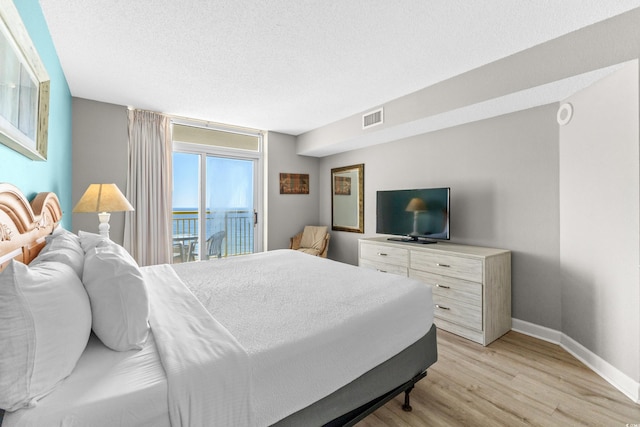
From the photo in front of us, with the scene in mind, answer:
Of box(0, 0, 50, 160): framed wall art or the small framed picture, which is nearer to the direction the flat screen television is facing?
the framed wall art

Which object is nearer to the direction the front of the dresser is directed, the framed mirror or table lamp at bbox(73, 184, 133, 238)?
the table lamp

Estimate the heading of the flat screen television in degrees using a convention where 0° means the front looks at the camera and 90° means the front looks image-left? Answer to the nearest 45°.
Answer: approximately 45°

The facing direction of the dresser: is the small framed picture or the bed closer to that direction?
the bed

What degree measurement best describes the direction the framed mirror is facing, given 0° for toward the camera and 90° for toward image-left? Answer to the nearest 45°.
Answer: approximately 45°

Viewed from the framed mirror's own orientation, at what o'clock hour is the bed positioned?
The bed is roughly at 11 o'clock from the framed mirror.

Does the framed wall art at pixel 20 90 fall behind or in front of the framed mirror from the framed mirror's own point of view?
in front

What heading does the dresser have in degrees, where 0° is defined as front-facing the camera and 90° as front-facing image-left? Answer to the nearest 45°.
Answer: approximately 45°

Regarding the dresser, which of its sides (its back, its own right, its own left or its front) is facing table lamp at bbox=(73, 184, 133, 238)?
front

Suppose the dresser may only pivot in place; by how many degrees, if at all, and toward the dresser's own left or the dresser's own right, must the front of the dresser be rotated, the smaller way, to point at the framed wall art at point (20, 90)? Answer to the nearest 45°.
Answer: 0° — it already faces it

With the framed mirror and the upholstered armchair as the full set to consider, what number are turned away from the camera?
0

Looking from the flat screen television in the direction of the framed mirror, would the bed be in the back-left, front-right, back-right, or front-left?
back-left
